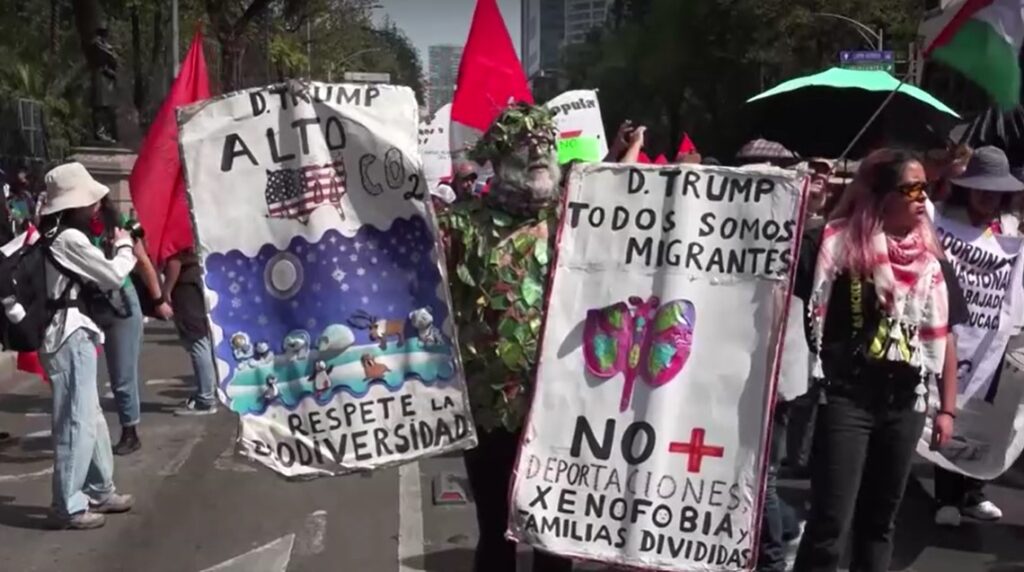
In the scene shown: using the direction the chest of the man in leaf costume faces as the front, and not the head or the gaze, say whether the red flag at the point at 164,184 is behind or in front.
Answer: behind

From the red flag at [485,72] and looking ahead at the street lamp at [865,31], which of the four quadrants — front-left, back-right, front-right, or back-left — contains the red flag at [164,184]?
back-left

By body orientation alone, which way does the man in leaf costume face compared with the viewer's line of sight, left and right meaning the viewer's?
facing the viewer and to the right of the viewer

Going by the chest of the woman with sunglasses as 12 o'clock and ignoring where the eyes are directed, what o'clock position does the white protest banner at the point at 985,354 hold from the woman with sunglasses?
The white protest banner is roughly at 8 o'clock from the woman with sunglasses.

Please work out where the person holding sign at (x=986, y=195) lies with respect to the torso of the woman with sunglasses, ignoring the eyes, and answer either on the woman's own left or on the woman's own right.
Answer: on the woman's own left

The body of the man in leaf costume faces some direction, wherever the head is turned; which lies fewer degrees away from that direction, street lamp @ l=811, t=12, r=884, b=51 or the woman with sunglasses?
the woman with sunglasses

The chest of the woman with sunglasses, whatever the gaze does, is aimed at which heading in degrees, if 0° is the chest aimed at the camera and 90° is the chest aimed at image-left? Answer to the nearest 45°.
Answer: approximately 315°

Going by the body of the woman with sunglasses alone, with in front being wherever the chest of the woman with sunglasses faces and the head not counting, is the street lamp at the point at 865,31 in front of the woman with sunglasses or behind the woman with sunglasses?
behind

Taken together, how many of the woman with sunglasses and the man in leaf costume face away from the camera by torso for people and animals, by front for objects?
0
